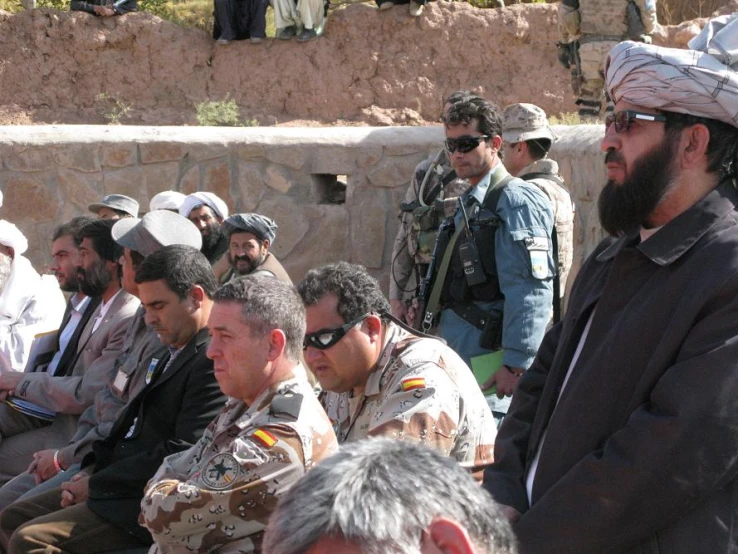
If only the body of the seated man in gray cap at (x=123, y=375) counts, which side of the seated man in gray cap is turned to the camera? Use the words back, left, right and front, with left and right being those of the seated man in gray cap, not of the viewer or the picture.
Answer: left

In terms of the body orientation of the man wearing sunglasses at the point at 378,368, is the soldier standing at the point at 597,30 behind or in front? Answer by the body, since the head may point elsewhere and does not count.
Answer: behind

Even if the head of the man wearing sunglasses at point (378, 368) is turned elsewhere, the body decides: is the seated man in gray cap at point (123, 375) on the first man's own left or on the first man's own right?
on the first man's own right

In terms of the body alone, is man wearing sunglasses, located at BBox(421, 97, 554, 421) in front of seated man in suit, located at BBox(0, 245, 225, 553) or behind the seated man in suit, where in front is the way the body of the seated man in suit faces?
behind

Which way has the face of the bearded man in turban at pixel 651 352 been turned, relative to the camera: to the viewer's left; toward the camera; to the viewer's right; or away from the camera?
to the viewer's left

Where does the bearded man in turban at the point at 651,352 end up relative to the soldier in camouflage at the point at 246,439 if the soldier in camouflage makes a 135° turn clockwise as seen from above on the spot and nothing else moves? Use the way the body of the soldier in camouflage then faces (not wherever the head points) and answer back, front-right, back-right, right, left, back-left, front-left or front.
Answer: right

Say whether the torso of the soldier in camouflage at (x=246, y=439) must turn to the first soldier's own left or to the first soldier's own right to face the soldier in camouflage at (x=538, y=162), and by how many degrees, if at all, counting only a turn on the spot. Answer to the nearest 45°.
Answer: approximately 135° to the first soldier's own right
